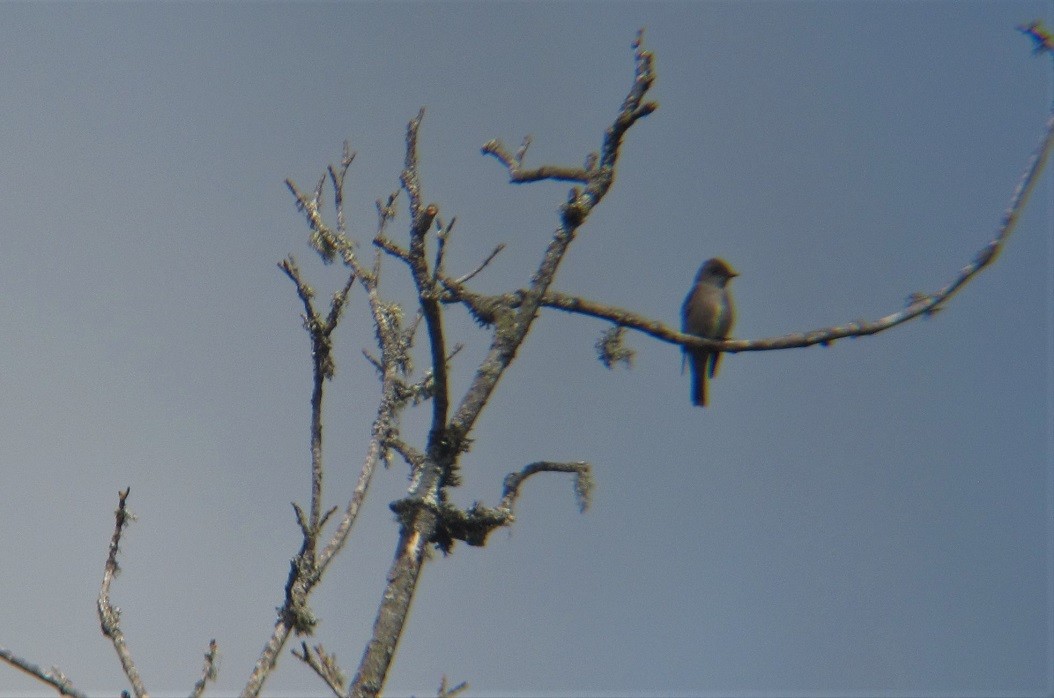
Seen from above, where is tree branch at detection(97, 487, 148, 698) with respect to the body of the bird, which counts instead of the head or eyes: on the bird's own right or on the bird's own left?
on the bird's own right

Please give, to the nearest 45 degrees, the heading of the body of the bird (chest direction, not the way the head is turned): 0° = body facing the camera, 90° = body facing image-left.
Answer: approximately 315°

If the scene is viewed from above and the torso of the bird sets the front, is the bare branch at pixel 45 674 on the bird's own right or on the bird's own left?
on the bird's own right
